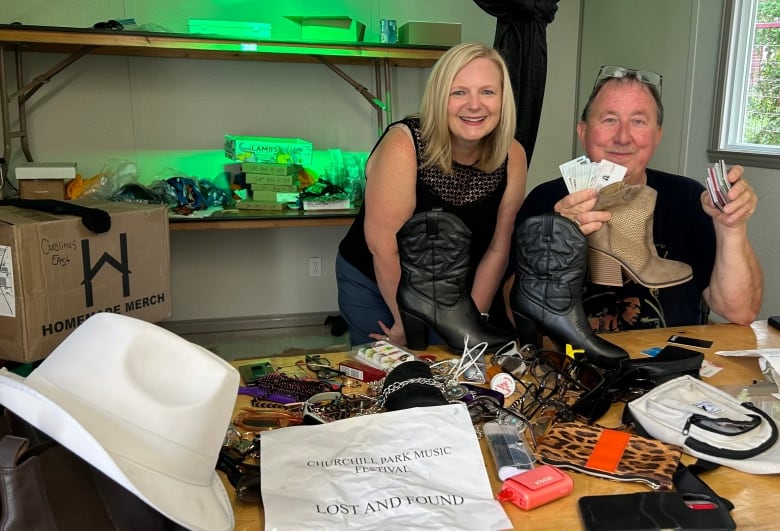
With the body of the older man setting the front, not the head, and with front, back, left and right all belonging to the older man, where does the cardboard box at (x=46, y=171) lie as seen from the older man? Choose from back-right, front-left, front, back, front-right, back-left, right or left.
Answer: right

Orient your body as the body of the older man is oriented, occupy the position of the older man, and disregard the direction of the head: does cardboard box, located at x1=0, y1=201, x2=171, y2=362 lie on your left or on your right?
on your right

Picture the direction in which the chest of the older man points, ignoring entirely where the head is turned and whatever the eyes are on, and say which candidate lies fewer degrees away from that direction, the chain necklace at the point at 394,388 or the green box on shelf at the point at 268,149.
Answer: the chain necklace

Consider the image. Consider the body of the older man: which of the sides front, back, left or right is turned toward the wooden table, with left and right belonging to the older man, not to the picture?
front

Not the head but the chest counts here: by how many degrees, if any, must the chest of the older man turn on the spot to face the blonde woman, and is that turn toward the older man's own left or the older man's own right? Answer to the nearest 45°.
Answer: approximately 90° to the older man's own right

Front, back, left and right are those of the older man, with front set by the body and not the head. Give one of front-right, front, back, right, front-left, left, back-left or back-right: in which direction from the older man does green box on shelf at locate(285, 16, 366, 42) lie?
back-right

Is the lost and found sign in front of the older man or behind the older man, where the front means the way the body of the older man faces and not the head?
in front

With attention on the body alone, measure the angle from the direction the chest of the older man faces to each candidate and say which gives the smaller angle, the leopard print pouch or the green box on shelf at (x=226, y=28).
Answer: the leopard print pouch

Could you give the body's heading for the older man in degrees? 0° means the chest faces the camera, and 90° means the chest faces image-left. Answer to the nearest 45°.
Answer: approximately 0°

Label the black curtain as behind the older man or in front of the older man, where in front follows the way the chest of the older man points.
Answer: behind
